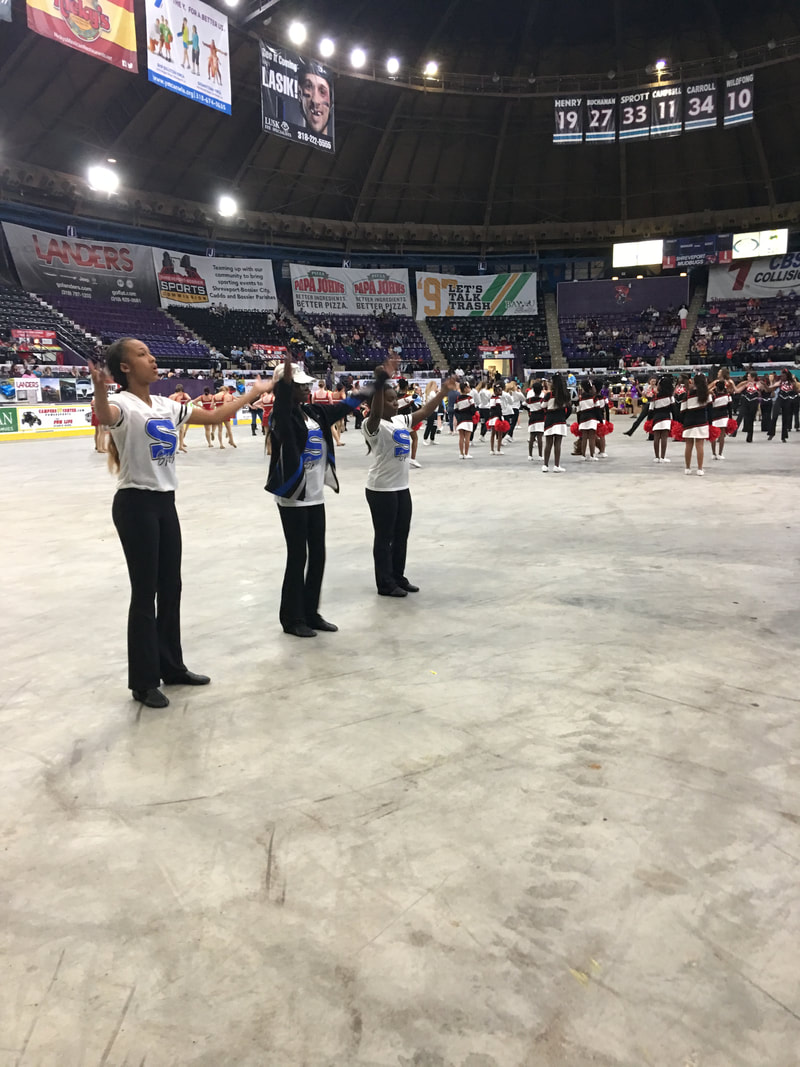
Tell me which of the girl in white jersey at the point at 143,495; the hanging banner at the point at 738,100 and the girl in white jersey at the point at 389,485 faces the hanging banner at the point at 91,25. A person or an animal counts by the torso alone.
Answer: the hanging banner at the point at 738,100

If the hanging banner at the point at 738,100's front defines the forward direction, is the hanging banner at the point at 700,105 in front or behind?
in front

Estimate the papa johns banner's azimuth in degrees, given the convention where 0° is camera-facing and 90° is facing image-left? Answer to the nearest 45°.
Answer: approximately 0°

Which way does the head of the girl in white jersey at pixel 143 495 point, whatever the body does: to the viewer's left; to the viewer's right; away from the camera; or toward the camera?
to the viewer's right

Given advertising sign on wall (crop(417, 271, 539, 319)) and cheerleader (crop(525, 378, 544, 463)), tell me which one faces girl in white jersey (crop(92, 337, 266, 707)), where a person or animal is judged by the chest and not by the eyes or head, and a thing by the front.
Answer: the advertising sign on wall

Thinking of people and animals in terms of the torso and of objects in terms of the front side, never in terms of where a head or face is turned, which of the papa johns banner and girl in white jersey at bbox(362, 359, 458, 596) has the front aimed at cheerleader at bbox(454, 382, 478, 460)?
the papa johns banner

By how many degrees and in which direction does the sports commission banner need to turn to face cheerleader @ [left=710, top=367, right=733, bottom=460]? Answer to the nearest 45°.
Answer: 0° — it already faces them

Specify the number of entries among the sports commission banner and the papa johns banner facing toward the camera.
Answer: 2
